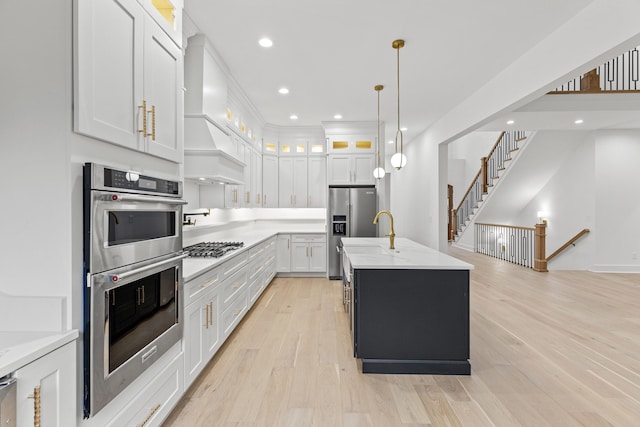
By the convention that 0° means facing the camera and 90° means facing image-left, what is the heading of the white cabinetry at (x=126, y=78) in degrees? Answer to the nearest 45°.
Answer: approximately 315°

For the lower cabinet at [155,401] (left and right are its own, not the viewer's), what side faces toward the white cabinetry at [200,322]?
left

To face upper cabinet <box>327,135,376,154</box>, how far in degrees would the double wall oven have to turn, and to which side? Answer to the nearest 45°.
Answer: approximately 90° to its left

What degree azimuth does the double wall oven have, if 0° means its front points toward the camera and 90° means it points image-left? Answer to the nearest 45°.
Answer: approximately 315°

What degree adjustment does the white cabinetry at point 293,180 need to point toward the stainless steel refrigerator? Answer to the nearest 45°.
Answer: approximately 45° to its left

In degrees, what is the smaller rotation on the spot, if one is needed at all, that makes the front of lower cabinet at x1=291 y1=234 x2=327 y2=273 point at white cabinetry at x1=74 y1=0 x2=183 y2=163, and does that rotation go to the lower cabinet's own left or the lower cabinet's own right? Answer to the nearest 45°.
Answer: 0° — it already faces it

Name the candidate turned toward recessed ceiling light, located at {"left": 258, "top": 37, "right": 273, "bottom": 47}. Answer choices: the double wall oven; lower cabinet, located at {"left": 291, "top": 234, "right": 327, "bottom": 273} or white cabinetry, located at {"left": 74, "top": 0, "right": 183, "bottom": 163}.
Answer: the lower cabinet

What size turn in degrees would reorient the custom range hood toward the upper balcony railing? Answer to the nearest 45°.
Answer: approximately 45° to its left

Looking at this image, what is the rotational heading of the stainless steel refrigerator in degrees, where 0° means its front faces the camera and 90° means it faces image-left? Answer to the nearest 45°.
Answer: approximately 0°

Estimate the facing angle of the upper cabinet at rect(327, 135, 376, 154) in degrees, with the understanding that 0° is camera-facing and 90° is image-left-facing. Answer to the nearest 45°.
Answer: approximately 0°

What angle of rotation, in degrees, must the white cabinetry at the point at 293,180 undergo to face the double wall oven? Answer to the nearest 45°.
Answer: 0° — it already faces it
